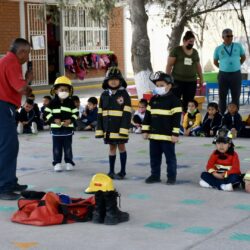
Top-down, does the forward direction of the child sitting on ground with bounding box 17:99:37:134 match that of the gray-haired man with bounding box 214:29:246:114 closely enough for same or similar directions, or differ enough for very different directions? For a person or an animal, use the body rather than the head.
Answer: same or similar directions

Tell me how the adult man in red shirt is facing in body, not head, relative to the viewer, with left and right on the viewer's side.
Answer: facing to the right of the viewer

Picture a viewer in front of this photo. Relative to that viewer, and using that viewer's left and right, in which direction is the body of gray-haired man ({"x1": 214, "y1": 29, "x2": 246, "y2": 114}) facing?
facing the viewer

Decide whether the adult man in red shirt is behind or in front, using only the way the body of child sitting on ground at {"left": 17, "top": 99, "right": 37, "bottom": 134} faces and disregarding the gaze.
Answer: in front

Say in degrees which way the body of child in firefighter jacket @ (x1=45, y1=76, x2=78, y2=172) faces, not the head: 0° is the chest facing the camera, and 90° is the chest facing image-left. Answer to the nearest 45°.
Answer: approximately 0°

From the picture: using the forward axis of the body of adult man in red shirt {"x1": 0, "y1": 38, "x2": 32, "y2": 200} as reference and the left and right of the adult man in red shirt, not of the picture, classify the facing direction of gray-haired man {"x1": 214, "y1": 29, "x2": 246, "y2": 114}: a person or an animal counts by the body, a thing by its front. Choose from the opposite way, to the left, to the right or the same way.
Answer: to the right

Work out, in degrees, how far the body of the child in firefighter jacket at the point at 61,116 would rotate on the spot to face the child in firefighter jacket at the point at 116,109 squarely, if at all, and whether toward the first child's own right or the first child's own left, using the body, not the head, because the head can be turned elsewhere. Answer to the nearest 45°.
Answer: approximately 45° to the first child's own left

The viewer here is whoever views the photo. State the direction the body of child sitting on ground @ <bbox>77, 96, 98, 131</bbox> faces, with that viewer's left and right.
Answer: facing the viewer and to the left of the viewer

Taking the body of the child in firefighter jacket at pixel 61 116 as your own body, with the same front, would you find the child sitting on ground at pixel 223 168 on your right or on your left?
on your left

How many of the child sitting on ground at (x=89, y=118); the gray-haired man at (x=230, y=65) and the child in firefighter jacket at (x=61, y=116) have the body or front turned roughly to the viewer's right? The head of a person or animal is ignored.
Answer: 0

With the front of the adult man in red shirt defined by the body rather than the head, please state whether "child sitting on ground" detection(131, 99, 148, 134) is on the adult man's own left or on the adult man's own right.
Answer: on the adult man's own left

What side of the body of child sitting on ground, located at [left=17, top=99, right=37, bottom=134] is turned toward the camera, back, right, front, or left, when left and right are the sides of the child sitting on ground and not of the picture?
front

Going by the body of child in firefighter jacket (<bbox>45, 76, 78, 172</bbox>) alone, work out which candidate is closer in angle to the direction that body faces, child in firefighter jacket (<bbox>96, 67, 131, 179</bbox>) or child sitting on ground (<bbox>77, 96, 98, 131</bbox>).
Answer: the child in firefighter jacket

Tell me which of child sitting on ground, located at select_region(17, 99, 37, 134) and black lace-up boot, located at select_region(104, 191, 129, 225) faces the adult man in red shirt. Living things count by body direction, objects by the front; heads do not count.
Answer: the child sitting on ground

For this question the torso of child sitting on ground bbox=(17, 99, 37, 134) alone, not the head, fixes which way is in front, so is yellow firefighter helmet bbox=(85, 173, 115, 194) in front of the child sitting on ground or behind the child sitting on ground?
in front

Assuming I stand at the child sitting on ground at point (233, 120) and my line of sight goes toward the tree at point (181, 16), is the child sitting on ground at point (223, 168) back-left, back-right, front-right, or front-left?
back-left
